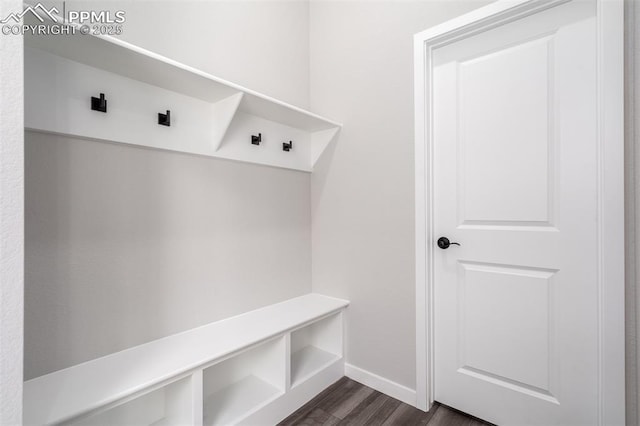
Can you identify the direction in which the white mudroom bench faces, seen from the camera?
facing the viewer and to the right of the viewer

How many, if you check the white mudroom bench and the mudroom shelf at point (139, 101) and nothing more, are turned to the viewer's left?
0
